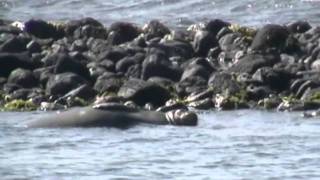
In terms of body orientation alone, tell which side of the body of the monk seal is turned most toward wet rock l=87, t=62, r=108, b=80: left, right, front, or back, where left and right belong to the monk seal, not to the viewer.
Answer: left

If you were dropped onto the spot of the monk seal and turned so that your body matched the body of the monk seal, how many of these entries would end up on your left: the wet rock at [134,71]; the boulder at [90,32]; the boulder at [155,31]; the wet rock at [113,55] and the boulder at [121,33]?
5

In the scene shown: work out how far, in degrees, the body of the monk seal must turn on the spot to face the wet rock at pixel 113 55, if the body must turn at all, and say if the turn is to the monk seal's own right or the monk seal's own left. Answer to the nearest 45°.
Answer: approximately 90° to the monk seal's own left

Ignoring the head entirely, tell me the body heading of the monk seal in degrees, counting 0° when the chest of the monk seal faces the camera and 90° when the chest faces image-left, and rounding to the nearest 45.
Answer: approximately 270°

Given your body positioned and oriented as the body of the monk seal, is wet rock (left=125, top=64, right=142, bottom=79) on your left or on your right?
on your left

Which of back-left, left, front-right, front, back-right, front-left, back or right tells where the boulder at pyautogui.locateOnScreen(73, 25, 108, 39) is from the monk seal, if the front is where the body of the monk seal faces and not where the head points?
left

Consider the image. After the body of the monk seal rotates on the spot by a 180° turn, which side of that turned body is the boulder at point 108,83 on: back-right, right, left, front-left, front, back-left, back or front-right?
right

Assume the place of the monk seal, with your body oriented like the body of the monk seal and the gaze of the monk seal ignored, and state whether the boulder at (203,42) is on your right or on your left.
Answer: on your left

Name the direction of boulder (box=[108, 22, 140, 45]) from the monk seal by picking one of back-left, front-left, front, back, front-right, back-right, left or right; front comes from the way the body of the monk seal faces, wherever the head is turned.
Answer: left

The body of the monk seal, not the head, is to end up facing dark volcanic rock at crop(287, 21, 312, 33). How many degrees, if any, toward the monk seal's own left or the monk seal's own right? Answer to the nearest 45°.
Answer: approximately 45° to the monk seal's own left
